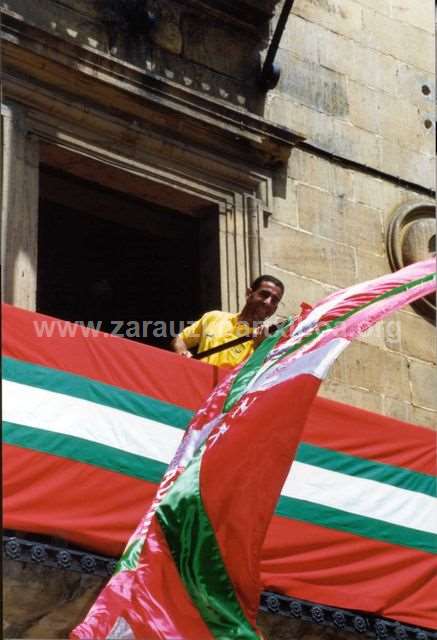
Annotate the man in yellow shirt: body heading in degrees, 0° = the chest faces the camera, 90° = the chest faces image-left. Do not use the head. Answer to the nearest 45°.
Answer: approximately 315°
